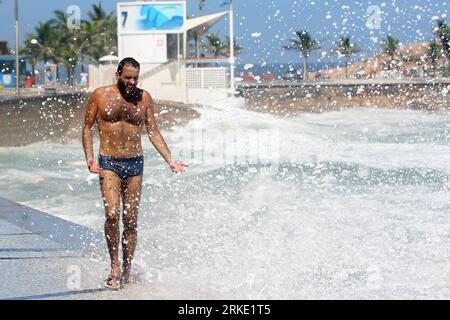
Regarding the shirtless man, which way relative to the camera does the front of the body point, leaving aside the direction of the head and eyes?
toward the camera

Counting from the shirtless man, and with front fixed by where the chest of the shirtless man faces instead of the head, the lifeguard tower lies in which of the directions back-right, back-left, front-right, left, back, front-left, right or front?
back

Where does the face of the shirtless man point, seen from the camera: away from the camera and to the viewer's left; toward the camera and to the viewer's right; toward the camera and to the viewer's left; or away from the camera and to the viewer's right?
toward the camera and to the viewer's right
